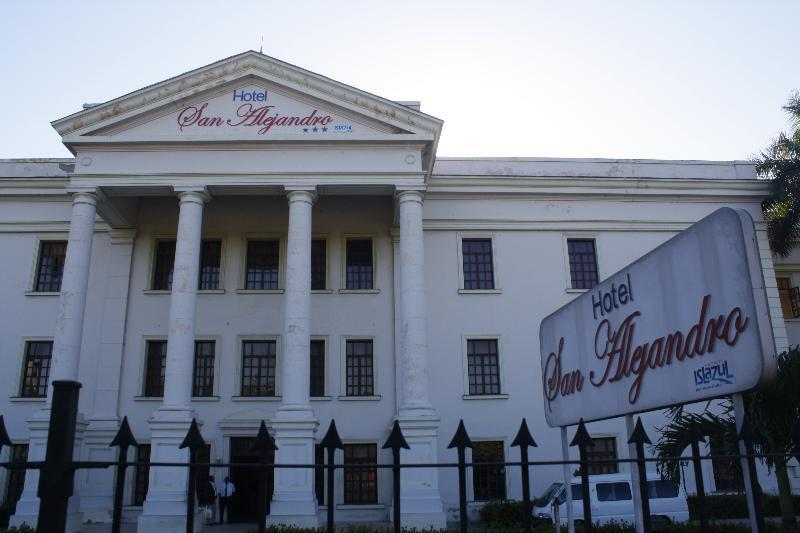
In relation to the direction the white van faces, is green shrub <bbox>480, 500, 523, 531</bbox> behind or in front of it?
in front

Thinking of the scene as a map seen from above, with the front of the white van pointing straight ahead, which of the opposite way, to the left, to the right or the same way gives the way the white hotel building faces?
to the left

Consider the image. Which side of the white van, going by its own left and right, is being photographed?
left

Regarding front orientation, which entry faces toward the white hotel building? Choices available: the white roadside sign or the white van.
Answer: the white van

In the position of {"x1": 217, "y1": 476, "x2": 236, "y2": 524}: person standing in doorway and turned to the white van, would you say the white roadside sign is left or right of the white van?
right

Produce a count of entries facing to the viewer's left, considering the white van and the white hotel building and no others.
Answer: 1

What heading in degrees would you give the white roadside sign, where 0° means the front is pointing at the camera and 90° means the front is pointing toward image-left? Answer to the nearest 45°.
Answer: approximately 45°

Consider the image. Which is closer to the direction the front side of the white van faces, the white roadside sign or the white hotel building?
the white hotel building

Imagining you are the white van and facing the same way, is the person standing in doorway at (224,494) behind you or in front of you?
in front

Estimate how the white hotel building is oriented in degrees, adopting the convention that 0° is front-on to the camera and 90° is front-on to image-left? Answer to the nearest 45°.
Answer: approximately 0°

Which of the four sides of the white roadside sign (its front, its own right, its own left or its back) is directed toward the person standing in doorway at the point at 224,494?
right

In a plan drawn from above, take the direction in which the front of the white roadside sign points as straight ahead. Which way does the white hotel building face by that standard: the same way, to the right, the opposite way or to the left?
to the left

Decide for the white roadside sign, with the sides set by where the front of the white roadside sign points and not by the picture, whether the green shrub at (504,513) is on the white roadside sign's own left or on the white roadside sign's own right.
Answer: on the white roadside sign's own right
